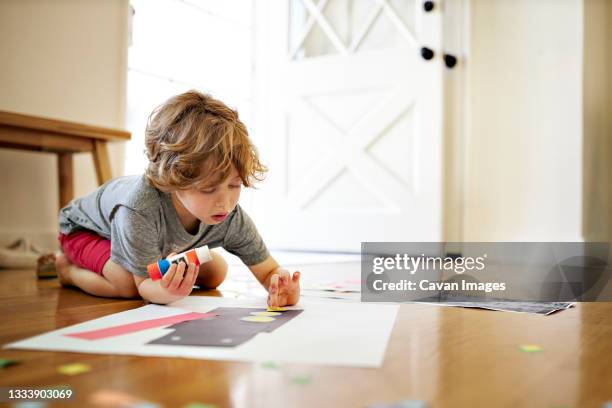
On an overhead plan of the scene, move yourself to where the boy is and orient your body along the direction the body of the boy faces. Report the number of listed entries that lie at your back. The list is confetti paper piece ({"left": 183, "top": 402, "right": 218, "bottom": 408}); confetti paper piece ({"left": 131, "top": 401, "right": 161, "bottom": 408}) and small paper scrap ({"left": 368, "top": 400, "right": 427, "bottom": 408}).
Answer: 0

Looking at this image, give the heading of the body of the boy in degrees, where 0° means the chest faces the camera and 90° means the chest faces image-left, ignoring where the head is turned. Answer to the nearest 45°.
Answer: approximately 315°

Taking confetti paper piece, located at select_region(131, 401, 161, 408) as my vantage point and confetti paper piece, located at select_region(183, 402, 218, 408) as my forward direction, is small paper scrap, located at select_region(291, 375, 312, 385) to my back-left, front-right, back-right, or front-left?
front-left

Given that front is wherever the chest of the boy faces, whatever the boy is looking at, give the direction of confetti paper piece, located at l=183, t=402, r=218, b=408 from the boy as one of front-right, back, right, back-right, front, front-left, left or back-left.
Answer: front-right

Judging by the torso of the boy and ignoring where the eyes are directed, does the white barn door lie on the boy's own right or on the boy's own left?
on the boy's own left

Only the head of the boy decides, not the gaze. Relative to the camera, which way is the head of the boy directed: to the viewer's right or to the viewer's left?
to the viewer's right

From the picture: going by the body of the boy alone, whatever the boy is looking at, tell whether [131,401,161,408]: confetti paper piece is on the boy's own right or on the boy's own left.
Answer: on the boy's own right

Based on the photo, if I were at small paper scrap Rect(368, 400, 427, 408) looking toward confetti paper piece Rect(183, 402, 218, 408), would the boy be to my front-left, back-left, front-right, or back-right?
front-right
